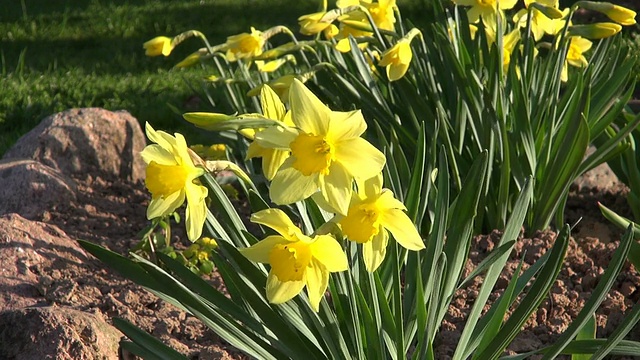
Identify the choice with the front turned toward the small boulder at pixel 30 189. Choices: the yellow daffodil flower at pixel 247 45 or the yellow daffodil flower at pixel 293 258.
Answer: the yellow daffodil flower at pixel 247 45

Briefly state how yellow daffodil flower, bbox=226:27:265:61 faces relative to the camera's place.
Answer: facing to the left of the viewer

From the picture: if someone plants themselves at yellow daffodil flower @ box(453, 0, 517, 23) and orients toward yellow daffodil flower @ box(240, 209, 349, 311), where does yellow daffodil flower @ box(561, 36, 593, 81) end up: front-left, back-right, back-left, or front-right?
back-left

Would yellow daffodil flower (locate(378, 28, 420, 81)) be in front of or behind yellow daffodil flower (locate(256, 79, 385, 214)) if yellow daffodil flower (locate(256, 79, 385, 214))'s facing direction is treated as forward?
behind

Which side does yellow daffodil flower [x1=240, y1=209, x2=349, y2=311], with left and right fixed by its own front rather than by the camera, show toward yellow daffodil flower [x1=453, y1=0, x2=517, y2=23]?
back

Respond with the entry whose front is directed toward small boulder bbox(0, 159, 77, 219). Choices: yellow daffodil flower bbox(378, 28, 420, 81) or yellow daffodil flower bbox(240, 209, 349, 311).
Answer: yellow daffodil flower bbox(378, 28, 420, 81)

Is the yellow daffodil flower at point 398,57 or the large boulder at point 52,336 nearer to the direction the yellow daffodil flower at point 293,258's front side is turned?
the large boulder

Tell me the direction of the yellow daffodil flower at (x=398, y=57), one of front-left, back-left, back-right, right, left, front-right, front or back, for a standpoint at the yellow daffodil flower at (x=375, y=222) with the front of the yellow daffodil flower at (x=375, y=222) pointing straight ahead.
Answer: back-right

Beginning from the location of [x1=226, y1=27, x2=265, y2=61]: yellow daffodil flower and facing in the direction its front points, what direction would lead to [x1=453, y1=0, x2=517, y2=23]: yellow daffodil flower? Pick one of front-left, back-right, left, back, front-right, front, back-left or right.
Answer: back

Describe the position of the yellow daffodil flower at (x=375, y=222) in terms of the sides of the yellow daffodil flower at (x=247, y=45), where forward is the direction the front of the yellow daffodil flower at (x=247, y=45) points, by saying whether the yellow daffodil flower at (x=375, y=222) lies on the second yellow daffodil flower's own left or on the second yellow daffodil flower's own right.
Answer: on the second yellow daffodil flower's own left
